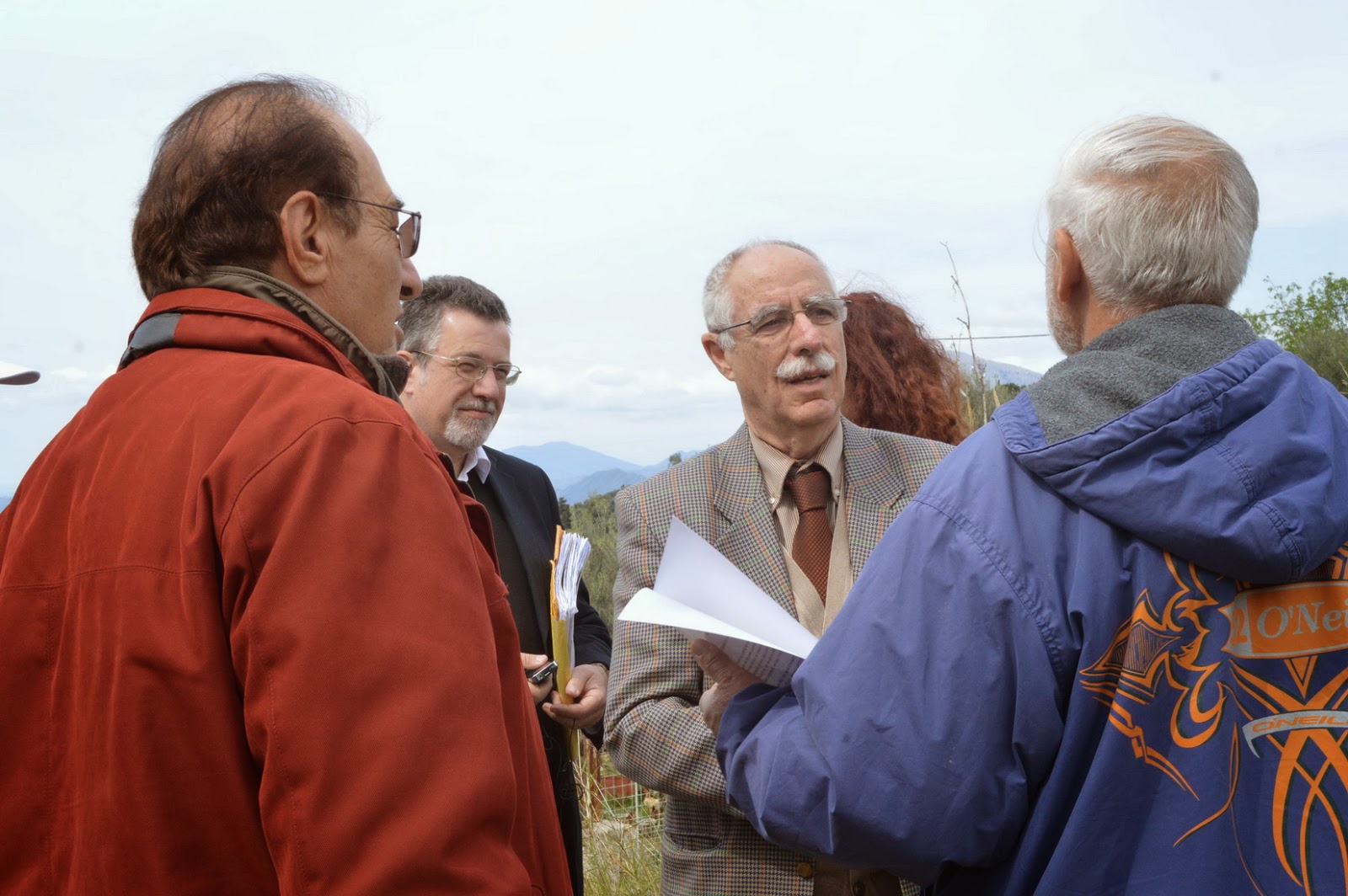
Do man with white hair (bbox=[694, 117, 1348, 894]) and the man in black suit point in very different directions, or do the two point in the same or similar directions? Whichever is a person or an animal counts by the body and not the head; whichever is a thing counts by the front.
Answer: very different directions

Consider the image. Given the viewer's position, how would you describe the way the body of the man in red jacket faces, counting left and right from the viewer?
facing away from the viewer and to the right of the viewer

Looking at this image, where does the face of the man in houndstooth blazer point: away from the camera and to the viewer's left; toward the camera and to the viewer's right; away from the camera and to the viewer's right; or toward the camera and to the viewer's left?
toward the camera and to the viewer's right

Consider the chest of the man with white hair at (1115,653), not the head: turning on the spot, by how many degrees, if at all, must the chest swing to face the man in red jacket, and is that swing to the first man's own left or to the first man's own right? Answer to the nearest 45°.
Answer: approximately 90° to the first man's own left

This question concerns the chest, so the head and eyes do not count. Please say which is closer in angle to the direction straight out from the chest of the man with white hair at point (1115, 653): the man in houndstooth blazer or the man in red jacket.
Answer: the man in houndstooth blazer

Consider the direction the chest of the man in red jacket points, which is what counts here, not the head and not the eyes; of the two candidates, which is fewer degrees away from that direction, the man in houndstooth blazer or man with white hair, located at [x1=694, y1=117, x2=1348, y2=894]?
the man in houndstooth blazer

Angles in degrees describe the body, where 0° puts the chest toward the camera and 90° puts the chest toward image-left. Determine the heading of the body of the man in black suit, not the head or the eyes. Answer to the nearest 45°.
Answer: approximately 315°

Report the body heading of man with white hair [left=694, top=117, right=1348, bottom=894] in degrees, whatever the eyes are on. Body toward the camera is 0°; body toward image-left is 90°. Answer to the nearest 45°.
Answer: approximately 135°

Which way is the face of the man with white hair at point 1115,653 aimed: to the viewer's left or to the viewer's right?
to the viewer's left

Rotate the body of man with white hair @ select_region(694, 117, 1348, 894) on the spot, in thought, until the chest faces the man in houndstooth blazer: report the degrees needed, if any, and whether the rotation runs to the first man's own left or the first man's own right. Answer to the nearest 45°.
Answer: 0° — they already face them

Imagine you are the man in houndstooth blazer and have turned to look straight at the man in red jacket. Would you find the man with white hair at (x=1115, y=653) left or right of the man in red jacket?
left

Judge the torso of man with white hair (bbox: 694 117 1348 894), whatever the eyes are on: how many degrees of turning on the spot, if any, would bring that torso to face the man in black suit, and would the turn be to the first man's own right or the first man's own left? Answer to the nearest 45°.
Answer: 0° — they already face them
